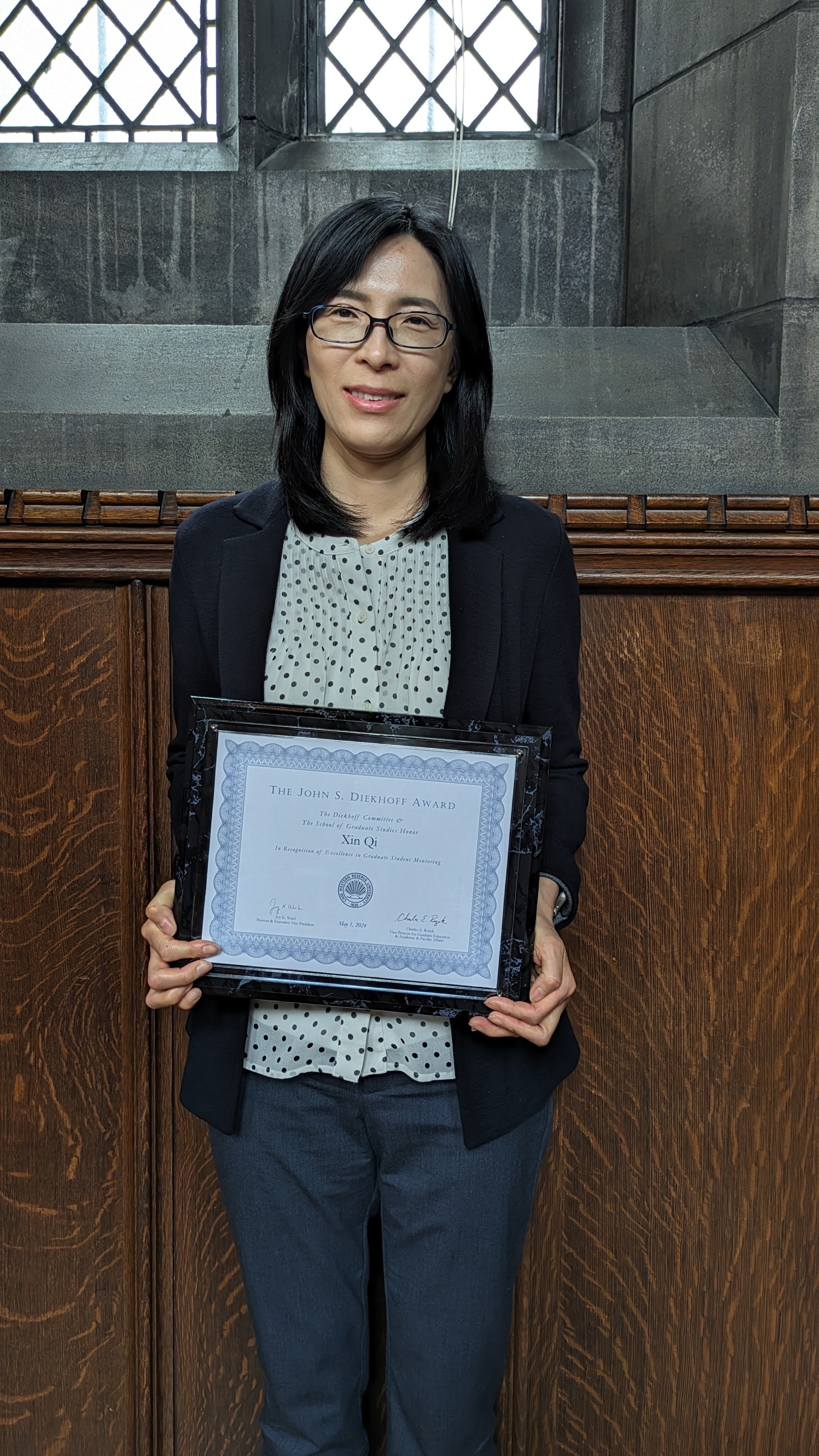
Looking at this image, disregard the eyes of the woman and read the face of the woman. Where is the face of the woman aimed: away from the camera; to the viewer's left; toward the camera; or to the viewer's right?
toward the camera

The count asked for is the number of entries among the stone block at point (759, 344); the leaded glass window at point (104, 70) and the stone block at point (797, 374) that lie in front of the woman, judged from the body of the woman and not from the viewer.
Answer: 0

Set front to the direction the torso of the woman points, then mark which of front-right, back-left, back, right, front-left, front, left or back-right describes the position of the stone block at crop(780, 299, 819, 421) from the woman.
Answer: back-left

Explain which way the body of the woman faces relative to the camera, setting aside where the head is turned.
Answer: toward the camera

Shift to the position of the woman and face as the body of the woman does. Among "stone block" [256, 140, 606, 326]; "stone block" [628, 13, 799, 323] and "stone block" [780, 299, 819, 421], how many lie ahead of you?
0

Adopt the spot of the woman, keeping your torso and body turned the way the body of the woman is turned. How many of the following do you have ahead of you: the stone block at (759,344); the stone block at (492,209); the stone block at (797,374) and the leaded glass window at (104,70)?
0

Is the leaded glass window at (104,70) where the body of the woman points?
no

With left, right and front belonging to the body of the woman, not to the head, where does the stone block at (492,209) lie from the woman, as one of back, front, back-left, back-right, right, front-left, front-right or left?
back

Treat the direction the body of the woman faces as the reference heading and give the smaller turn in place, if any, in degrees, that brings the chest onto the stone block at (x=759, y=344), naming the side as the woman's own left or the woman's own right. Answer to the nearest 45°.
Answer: approximately 135° to the woman's own left
